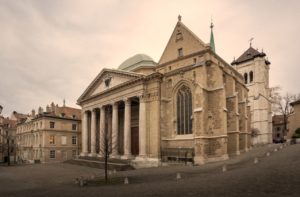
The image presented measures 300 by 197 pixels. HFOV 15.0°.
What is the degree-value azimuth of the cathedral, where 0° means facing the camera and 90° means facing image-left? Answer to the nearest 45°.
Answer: approximately 45°
